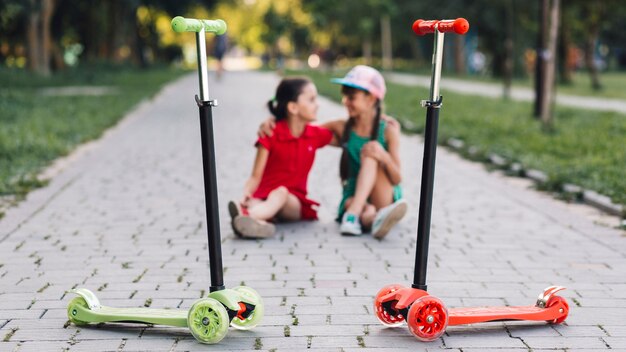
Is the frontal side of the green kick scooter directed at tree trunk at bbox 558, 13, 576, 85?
no

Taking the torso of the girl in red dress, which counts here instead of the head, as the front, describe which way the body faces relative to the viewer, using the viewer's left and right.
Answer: facing the viewer

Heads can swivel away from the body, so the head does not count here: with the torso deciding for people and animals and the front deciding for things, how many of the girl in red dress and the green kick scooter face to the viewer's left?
0

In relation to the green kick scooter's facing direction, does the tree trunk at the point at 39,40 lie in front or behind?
behind

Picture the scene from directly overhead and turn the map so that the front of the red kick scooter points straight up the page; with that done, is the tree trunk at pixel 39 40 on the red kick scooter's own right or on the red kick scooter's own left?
on the red kick scooter's own right

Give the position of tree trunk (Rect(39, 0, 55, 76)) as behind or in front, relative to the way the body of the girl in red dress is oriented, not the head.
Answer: behind

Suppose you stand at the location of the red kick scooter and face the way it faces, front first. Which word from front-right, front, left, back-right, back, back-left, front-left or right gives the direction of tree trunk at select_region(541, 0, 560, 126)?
back-right

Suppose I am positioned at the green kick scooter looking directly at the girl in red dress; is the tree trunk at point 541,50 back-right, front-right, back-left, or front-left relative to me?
front-right

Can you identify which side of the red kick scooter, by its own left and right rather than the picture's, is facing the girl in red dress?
right

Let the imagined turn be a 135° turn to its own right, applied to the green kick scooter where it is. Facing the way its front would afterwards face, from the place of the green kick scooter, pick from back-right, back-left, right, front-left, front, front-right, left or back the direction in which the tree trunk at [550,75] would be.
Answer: back-right

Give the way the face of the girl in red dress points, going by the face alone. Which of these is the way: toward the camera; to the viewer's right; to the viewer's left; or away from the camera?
to the viewer's right

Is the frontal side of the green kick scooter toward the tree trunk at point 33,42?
no

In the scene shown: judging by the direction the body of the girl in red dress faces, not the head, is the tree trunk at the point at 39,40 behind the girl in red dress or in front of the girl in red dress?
behind

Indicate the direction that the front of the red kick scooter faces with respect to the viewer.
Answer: facing the viewer and to the left of the viewer

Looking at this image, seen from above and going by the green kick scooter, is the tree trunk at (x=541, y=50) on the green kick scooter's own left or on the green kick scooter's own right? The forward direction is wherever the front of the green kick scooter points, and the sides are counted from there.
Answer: on the green kick scooter's own left

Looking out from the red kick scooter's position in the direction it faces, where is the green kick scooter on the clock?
The green kick scooter is roughly at 1 o'clock from the red kick scooter.

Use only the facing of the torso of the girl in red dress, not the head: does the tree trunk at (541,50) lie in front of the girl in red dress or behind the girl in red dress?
behind

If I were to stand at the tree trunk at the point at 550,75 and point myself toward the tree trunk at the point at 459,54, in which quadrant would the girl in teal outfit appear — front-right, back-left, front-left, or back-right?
back-left
